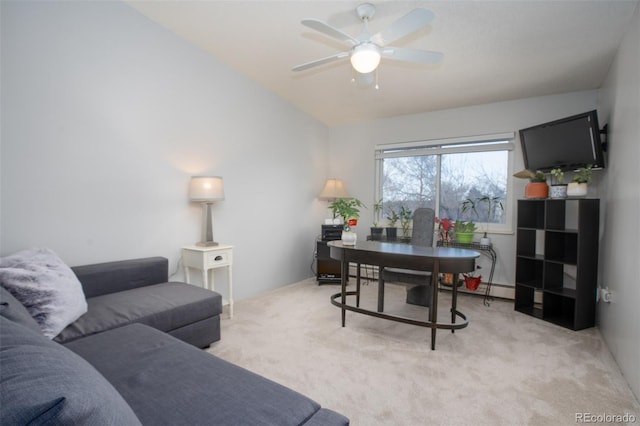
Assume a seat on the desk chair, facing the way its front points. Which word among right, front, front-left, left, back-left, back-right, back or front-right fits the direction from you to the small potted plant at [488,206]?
back

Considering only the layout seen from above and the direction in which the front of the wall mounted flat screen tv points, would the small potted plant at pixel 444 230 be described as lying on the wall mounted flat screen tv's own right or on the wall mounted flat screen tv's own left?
on the wall mounted flat screen tv's own right

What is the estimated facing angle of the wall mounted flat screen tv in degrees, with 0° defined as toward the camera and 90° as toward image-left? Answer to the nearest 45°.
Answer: approximately 45°

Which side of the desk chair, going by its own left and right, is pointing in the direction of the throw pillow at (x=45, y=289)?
front

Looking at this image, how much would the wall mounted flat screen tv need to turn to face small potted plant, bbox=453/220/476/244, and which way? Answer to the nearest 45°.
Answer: approximately 45° to its right

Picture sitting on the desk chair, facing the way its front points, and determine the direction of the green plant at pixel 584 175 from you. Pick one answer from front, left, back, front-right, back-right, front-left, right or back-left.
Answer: back-left

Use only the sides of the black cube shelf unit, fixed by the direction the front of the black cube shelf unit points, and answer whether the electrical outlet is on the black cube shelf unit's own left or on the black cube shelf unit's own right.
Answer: on the black cube shelf unit's own left

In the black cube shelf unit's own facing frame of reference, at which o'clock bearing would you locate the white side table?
The white side table is roughly at 12 o'clock from the black cube shelf unit.

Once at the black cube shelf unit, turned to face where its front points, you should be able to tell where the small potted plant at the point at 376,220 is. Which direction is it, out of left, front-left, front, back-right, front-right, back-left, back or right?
front-right

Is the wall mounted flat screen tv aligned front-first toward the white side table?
yes

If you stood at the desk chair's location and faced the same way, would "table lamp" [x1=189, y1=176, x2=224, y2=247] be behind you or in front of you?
in front

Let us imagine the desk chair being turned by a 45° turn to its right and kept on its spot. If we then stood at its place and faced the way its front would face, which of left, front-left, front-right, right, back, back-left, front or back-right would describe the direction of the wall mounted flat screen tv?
back
